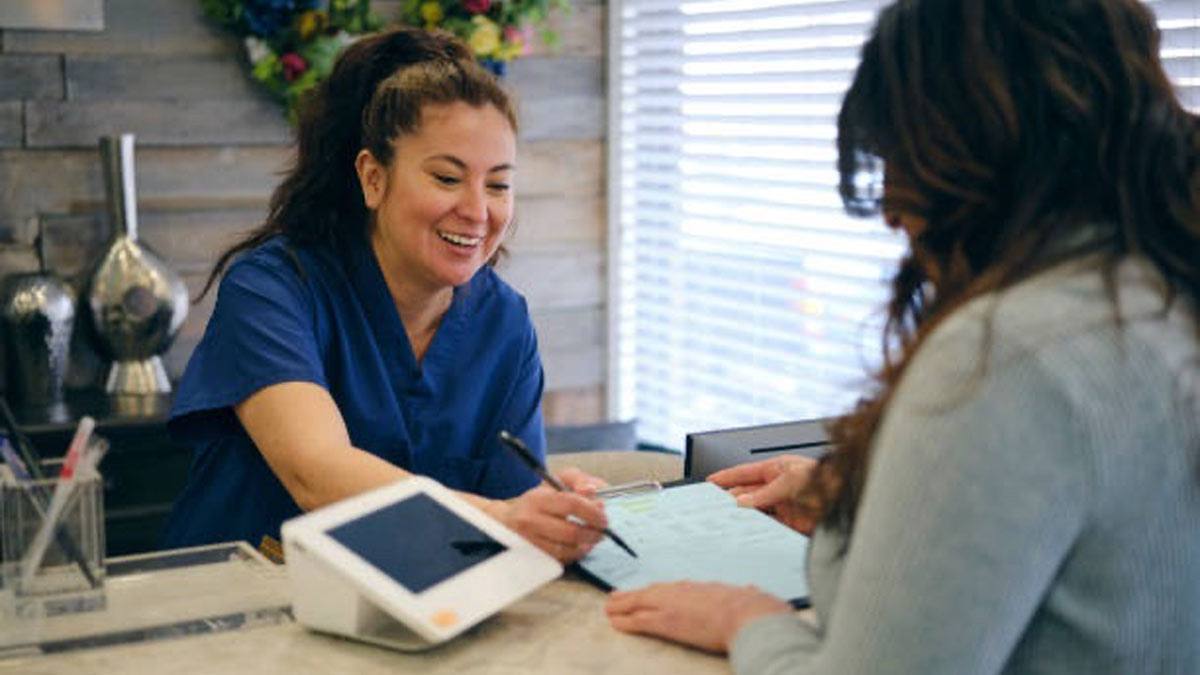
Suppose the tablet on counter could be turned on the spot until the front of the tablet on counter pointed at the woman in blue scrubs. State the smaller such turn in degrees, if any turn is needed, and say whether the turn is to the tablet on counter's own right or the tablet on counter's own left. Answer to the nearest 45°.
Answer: approximately 135° to the tablet on counter's own left

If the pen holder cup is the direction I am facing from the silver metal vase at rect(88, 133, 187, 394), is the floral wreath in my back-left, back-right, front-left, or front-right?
back-left

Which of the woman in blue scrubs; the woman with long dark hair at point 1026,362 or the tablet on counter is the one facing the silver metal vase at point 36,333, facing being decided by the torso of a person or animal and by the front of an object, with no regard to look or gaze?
the woman with long dark hair

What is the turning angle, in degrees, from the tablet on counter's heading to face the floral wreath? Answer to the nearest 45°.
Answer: approximately 135° to its left

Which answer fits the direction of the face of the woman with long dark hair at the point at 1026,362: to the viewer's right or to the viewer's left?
to the viewer's left

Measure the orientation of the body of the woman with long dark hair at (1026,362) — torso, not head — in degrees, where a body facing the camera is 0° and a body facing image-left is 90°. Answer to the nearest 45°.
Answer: approximately 135°

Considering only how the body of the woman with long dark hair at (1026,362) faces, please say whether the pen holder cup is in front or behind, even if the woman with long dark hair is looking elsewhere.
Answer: in front

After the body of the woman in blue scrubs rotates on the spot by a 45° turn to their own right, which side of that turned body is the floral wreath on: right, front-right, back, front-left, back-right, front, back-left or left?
back

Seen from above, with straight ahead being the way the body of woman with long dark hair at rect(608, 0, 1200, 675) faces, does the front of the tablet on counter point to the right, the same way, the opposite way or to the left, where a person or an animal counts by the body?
the opposite way

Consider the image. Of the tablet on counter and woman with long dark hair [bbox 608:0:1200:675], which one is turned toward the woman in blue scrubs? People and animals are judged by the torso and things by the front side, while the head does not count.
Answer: the woman with long dark hair

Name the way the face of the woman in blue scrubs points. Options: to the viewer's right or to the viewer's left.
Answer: to the viewer's right

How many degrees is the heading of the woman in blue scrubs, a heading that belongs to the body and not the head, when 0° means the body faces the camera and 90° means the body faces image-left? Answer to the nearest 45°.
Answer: approximately 315°

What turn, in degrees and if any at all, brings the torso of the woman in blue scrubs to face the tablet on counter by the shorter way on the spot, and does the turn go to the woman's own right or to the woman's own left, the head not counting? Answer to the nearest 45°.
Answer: approximately 45° to the woman's own right

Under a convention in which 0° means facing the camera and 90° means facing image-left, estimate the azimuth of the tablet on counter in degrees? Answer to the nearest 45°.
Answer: approximately 315°

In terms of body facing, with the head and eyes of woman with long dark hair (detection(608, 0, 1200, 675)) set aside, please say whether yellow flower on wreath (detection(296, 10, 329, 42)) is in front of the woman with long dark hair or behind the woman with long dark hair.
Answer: in front

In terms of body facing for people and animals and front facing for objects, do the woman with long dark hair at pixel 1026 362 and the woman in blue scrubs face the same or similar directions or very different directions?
very different directions
